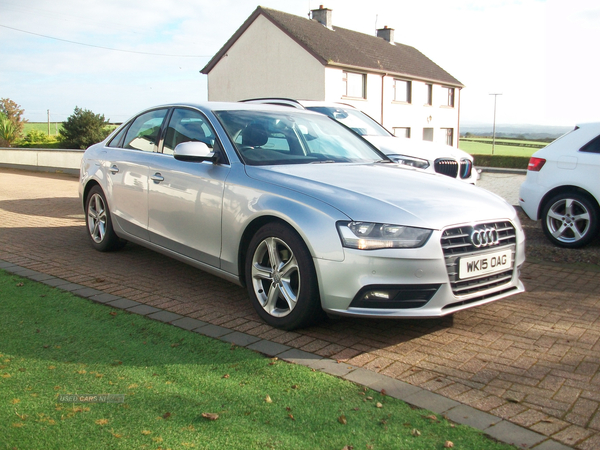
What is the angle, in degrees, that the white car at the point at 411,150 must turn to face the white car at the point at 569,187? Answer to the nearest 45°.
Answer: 0° — it already faces it

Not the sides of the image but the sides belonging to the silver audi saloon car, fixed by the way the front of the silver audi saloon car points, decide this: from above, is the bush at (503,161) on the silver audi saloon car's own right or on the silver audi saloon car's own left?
on the silver audi saloon car's own left

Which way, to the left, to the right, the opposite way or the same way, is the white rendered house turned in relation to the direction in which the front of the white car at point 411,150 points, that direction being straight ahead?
the same way

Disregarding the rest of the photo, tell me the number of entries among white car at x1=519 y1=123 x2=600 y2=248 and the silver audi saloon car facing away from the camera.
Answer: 0

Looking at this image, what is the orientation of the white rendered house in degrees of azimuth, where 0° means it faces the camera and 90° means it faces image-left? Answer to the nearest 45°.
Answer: approximately 315°

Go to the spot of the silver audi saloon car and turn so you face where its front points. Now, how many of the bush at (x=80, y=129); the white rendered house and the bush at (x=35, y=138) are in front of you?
0

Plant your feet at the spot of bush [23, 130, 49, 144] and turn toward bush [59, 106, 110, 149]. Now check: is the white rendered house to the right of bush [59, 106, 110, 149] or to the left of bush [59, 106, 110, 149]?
left

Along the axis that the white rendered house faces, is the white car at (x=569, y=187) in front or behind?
in front

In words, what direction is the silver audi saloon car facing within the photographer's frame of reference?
facing the viewer and to the right of the viewer

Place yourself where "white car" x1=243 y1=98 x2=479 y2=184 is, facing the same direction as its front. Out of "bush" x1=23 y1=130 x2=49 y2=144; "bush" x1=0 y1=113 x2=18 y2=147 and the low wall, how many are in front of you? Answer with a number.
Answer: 0

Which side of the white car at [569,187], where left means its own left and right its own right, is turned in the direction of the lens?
right
